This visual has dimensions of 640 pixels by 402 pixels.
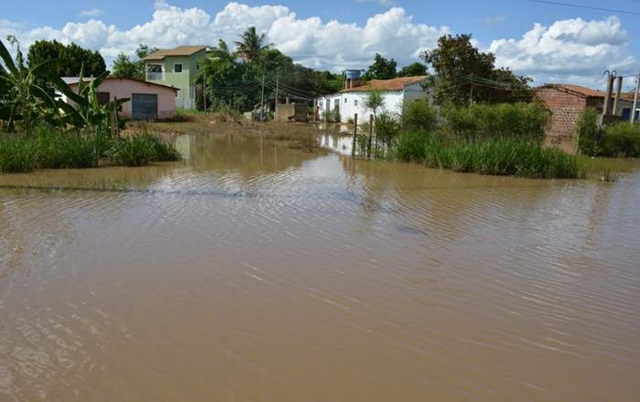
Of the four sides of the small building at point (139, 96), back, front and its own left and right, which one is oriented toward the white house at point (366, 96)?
left

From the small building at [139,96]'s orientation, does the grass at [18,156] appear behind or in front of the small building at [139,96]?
in front

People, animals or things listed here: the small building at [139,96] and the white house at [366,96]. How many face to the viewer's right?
0

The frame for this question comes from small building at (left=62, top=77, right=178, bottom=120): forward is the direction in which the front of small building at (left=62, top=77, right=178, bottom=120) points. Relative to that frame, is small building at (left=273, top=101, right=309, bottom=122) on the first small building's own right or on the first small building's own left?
on the first small building's own left

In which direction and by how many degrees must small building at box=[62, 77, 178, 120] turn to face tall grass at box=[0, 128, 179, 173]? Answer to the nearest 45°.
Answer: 0° — it already faces it

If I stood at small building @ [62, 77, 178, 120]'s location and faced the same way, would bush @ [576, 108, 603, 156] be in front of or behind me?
in front

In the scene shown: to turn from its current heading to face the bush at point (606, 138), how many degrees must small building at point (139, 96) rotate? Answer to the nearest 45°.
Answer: approximately 45° to its left

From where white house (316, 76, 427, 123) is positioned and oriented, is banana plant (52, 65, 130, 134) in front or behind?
in front

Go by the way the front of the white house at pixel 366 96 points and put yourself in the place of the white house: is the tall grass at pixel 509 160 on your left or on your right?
on your left

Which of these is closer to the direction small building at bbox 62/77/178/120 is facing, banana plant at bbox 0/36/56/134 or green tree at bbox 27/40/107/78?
the banana plant

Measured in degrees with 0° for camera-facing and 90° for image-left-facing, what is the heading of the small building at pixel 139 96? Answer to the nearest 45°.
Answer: approximately 0°

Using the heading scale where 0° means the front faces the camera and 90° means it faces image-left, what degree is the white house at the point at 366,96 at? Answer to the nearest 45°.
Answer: approximately 45°
